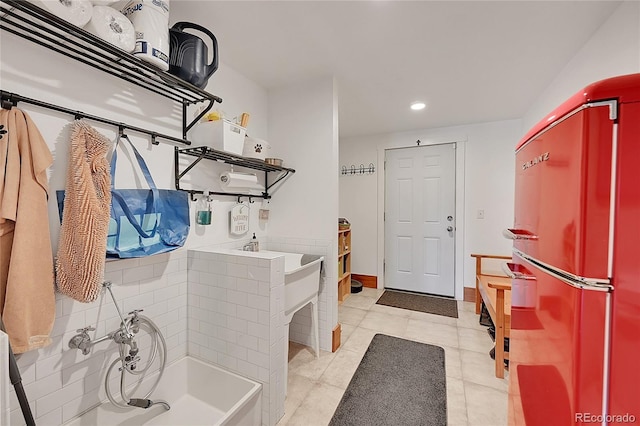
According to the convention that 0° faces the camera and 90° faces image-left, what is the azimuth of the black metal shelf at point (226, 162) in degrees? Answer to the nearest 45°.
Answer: approximately 315°

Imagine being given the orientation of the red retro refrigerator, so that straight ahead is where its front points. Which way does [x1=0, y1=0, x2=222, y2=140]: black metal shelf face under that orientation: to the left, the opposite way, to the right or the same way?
the opposite way

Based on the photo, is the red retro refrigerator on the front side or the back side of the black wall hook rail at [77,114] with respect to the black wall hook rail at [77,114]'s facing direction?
on the front side

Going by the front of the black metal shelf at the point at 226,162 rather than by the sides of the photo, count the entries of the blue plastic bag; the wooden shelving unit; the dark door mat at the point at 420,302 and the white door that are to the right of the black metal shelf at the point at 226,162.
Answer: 1

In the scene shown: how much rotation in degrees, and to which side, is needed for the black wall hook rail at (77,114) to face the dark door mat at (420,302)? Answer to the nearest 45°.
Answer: approximately 45° to its left

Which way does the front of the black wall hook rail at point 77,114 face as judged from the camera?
facing the viewer and to the right of the viewer

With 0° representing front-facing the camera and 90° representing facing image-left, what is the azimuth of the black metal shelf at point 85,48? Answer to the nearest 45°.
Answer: approximately 315°

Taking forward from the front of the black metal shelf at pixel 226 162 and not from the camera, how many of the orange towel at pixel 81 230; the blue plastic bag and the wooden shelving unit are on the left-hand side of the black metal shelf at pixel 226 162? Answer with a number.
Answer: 1
